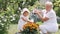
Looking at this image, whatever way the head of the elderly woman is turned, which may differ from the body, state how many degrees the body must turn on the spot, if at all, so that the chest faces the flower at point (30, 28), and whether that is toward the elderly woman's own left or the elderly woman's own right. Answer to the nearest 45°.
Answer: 0° — they already face it

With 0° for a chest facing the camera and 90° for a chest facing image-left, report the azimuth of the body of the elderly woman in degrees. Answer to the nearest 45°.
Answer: approximately 90°
